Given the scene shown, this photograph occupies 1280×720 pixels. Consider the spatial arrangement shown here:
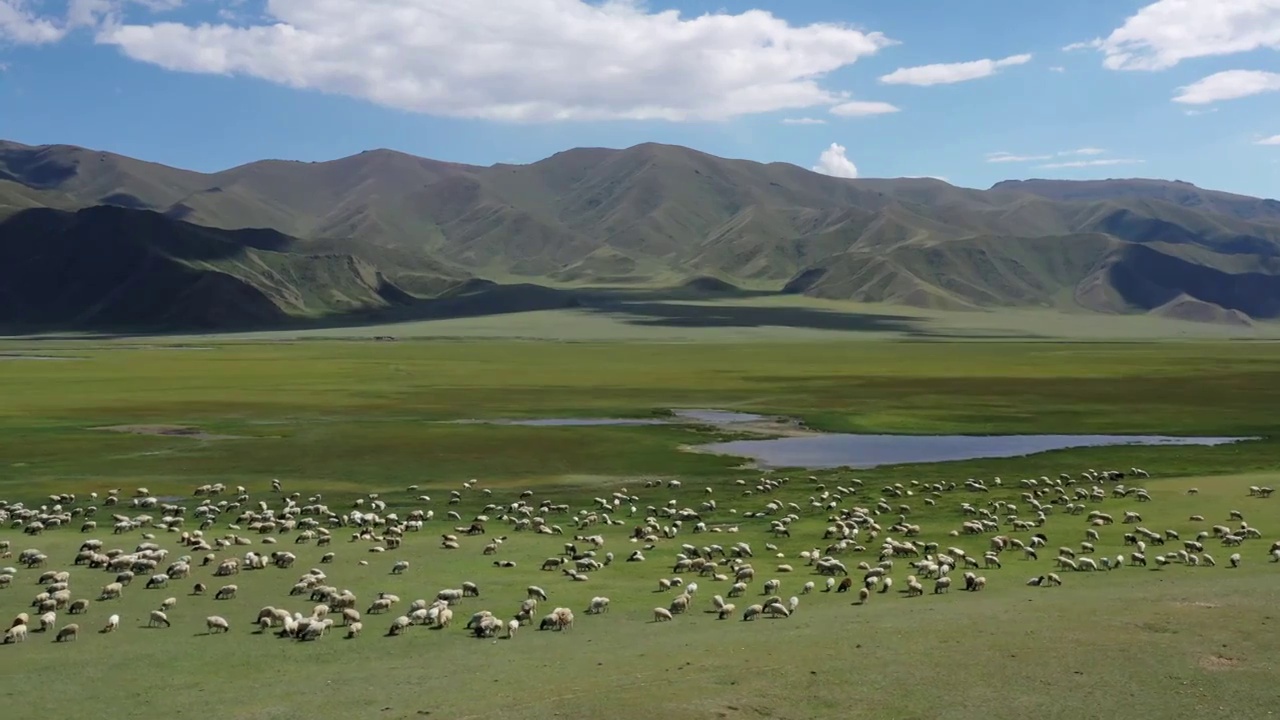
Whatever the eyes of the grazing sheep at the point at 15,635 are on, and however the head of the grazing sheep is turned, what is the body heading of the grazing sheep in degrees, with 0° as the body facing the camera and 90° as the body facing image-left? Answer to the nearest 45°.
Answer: approximately 90°
